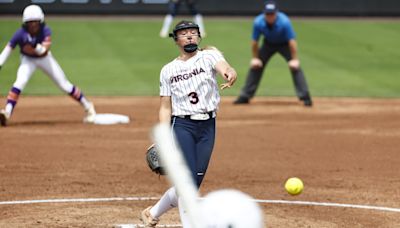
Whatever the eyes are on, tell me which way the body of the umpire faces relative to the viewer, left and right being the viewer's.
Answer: facing the viewer

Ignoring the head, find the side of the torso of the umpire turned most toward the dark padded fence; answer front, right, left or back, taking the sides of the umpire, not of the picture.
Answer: back

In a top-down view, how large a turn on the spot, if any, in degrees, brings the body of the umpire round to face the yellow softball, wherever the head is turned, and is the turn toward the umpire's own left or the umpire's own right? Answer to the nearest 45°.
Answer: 0° — they already face it

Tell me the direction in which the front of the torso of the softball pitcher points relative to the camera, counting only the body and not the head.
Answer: toward the camera

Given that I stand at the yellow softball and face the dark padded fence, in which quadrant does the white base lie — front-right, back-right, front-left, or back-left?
front-left

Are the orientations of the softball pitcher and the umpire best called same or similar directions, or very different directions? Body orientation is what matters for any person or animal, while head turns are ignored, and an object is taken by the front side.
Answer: same or similar directions

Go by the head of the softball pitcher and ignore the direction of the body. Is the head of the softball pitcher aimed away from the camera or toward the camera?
toward the camera

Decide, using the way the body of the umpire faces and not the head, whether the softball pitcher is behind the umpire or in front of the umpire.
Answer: in front

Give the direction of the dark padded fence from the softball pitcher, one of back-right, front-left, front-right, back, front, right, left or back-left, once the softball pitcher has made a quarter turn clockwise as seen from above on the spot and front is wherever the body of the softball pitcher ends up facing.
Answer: right

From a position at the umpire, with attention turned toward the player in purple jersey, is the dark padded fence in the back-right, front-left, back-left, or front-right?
back-right

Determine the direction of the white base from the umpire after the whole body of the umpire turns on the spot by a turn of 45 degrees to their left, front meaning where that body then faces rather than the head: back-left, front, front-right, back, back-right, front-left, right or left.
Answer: right
